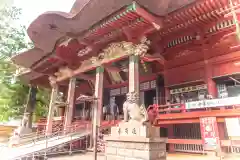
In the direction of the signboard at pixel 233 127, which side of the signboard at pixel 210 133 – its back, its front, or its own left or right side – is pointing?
left

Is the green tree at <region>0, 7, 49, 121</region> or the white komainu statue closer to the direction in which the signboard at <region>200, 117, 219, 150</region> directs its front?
the white komainu statue

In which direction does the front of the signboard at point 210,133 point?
toward the camera

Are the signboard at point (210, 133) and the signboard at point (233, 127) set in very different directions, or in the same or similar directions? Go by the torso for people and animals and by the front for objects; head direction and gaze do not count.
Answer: same or similar directions

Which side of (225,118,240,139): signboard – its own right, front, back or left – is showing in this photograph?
front

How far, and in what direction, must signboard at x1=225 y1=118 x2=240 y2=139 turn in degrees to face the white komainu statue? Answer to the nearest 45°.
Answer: approximately 45° to its right

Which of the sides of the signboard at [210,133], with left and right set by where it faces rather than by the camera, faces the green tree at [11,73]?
right

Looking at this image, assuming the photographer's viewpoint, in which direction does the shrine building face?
facing the viewer and to the left of the viewer

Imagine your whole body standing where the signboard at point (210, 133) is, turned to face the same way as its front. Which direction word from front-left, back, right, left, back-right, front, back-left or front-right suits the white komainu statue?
front-right

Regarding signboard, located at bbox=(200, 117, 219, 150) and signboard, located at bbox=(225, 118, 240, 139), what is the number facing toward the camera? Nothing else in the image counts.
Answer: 2
